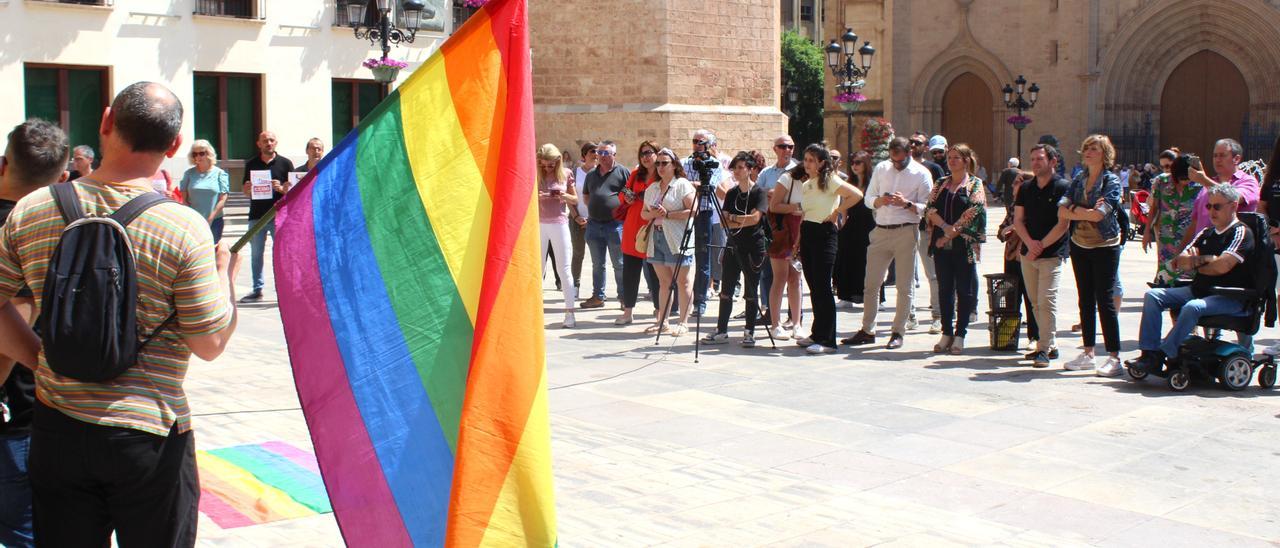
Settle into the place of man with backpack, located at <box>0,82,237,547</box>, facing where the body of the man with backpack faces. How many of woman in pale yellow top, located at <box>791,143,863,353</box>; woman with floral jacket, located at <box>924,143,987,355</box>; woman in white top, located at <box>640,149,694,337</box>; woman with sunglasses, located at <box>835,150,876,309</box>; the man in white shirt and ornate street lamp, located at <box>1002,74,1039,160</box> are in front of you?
6

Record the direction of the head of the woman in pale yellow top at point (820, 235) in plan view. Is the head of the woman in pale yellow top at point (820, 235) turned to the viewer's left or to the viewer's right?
to the viewer's left

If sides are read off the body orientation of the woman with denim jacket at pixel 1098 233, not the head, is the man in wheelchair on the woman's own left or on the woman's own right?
on the woman's own left

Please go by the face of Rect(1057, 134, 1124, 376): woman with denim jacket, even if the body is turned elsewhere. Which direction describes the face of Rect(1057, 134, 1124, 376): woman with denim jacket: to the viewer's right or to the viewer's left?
to the viewer's left

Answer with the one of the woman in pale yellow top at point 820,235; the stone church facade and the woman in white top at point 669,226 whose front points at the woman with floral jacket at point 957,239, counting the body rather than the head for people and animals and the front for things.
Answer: the stone church facade

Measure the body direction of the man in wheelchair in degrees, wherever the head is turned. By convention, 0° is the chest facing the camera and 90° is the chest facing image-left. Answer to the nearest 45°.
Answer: approximately 45°

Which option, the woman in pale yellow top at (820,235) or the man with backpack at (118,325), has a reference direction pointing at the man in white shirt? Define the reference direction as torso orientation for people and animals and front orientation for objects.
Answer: the man with backpack

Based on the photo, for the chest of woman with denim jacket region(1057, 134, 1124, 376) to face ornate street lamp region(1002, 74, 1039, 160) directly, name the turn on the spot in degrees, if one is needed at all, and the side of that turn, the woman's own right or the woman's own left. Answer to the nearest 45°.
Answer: approximately 135° to the woman's own right

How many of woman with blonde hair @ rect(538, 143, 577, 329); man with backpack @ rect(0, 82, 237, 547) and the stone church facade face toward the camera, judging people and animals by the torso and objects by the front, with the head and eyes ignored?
2

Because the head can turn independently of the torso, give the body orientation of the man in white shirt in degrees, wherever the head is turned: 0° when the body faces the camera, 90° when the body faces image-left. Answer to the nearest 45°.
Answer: approximately 45°

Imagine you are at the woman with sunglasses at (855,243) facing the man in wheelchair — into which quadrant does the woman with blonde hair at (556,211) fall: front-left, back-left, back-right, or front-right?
back-right
